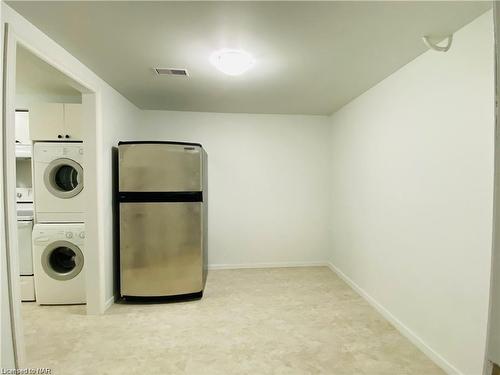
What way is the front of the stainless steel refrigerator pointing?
toward the camera

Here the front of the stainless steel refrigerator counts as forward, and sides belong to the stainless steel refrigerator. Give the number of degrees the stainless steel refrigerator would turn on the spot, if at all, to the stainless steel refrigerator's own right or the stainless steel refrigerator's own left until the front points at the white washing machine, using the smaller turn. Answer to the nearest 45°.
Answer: approximately 90° to the stainless steel refrigerator's own right

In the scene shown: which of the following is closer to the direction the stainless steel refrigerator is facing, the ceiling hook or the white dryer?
the ceiling hook

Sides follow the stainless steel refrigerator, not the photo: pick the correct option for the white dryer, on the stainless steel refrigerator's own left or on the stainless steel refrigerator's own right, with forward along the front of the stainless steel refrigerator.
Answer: on the stainless steel refrigerator's own right

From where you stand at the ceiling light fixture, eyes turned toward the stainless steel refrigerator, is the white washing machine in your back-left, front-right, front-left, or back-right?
front-left

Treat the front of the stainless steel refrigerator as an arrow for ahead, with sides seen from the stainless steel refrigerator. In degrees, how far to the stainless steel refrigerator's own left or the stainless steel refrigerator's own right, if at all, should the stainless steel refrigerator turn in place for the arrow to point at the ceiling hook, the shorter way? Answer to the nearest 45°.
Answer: approximately 45° to the stainless steel refrigerator's own left

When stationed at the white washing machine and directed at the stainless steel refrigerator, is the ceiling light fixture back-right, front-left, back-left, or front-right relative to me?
front-right
